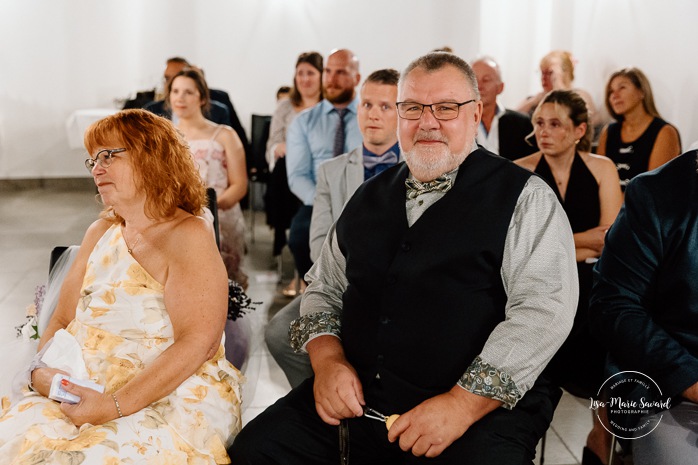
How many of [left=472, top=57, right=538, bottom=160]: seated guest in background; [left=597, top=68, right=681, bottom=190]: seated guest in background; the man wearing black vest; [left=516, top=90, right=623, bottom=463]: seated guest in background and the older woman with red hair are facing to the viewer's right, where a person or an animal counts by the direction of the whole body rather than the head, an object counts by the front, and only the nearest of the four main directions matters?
0

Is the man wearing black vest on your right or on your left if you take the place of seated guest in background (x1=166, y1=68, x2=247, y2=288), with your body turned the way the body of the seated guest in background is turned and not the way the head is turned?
on your left

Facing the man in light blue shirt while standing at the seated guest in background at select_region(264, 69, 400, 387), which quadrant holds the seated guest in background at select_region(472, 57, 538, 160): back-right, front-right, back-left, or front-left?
front-right

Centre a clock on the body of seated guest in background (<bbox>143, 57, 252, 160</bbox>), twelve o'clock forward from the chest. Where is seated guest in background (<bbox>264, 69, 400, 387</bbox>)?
seated guest in background (<bbox>264, 69, 400, 387</bbox>) is roughly at 10 o'clock from seated guest in background (<bbox>143, 57, 252, 160</bbox>).

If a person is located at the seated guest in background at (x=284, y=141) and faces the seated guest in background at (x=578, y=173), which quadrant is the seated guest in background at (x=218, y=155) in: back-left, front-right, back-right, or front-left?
front-right

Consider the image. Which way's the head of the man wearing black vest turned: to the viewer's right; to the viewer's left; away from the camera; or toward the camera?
toward the camera

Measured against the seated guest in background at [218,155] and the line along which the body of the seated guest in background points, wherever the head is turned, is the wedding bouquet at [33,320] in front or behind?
in front

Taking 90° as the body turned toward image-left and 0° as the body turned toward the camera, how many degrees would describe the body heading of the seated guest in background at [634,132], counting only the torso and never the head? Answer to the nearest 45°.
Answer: approximately 45°

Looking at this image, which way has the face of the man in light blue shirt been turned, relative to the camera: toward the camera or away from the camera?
toward the camera

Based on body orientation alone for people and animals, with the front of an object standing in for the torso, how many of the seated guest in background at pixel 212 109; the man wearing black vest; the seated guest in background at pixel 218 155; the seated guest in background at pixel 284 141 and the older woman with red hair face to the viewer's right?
0

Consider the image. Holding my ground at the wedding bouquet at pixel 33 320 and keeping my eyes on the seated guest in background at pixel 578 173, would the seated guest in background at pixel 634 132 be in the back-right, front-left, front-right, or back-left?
front-left

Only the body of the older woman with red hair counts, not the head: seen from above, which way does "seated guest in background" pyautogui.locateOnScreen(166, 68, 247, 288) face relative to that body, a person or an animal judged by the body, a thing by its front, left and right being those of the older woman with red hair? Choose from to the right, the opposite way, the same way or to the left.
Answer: the same way

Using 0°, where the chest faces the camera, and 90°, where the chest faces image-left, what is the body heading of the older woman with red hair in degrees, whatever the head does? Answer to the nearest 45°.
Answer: approximately 45°

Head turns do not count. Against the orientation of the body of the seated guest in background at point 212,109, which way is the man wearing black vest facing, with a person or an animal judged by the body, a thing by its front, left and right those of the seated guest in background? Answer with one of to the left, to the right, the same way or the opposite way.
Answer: the same way

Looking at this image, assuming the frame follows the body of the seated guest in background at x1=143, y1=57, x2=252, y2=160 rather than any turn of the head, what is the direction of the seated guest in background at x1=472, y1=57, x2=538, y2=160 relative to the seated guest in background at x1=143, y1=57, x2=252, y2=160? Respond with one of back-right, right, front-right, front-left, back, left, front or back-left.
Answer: left

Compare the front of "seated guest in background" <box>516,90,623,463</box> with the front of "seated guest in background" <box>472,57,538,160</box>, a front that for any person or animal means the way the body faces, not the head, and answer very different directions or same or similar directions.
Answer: same or similar directions

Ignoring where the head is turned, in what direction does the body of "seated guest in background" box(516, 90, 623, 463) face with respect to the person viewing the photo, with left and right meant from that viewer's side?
facing the viewer and to the left of the viewer

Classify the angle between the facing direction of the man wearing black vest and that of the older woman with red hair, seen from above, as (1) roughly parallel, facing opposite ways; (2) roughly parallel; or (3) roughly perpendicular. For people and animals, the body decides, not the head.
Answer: roughly parallel
